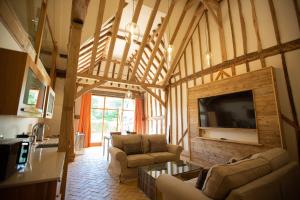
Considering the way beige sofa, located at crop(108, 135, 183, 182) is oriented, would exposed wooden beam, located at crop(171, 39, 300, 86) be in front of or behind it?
in front

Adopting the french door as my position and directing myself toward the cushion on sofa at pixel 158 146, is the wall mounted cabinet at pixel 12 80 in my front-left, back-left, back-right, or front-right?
front-right

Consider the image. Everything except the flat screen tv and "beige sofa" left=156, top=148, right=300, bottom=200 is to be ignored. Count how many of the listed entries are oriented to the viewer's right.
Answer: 0

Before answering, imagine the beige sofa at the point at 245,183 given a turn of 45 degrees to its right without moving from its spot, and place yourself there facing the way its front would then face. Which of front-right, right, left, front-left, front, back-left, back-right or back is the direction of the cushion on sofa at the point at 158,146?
front-left

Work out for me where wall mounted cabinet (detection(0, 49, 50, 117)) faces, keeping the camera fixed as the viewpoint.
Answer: facing the viewer and to the right of the viewer

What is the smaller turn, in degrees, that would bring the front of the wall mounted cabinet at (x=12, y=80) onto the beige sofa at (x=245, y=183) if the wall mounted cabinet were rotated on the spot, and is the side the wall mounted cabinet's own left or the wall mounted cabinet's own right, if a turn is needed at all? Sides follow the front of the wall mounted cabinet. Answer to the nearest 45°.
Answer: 0° — it already faces it

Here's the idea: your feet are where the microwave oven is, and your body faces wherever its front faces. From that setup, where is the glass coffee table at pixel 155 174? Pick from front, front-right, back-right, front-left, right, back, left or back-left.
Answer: front-left

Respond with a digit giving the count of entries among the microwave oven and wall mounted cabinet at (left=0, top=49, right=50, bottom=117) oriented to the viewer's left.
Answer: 0

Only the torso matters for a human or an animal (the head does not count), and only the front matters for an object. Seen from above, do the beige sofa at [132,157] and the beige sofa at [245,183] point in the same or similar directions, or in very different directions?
very different directions

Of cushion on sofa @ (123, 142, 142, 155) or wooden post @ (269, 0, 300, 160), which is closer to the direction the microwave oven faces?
the wooden post

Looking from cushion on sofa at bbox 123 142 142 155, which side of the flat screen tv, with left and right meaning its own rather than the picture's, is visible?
front

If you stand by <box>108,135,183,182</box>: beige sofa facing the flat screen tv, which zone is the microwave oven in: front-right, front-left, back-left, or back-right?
back-right

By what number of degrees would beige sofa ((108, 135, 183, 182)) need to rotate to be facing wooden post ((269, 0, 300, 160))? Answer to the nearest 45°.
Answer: approximately 45° to its left

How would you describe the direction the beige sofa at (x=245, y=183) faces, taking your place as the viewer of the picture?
facing away from the viewer and to the left of the viewer

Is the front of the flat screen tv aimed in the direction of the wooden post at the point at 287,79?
no

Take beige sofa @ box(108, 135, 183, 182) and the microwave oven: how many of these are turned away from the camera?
0

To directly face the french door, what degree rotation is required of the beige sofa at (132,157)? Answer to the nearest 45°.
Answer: approximately 135° to its left

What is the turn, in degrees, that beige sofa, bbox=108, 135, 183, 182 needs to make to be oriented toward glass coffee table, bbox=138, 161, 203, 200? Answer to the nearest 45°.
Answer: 0° — it already faces it
